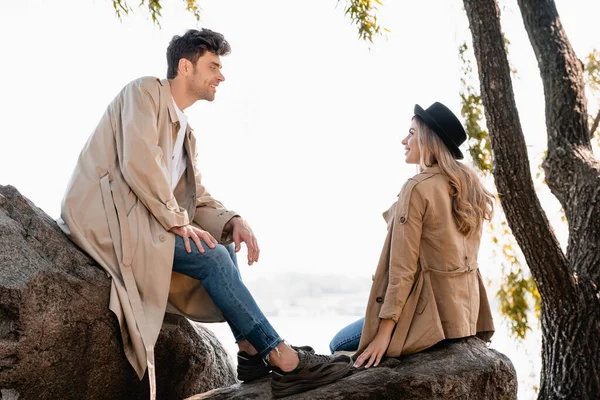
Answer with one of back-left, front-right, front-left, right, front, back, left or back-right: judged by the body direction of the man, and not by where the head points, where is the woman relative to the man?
front

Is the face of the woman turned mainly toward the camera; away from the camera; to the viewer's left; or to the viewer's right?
to the viewer's left

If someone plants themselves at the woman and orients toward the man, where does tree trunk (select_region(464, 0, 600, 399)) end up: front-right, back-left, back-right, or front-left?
back-right

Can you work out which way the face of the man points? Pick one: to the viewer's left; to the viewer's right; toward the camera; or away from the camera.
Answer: to the viewer's right

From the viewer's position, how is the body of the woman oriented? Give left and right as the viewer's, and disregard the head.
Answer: facing away from the viewer and to the left of the viewer

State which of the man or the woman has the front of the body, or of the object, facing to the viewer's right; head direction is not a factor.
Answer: the man

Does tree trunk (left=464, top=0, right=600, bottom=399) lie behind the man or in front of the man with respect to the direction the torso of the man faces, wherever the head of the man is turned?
in front

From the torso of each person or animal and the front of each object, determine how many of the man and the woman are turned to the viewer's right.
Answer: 1

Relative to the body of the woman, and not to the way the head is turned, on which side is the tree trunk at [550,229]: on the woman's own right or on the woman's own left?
on the woman's own right

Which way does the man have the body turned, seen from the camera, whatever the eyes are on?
to the viewer's right
